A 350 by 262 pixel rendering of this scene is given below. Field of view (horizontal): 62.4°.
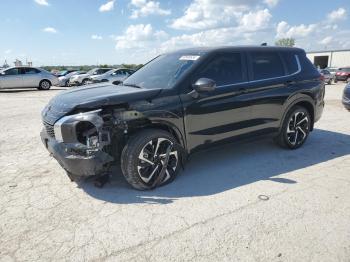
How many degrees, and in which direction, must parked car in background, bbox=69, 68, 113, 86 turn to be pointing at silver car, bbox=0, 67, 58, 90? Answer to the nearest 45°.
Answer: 0° — it already faces it

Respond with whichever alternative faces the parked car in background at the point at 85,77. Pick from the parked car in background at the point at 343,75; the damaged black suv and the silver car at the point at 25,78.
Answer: the parked car in background at the point at 343,75

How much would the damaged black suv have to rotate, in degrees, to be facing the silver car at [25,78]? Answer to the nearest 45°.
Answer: approximately 90° to its right

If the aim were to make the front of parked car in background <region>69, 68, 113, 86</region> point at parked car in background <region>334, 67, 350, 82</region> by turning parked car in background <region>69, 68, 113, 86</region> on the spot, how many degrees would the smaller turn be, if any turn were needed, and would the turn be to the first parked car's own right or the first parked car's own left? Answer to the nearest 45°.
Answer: approximately 135° to the first parked car's own left

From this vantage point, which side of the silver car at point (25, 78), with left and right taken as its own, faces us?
left

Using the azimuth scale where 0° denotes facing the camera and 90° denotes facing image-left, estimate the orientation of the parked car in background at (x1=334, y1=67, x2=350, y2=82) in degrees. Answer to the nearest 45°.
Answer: approximately 45°

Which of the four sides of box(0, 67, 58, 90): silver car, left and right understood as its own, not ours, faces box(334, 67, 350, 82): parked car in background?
back

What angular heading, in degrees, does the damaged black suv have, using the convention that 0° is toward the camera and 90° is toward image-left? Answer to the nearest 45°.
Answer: approximately 45°
